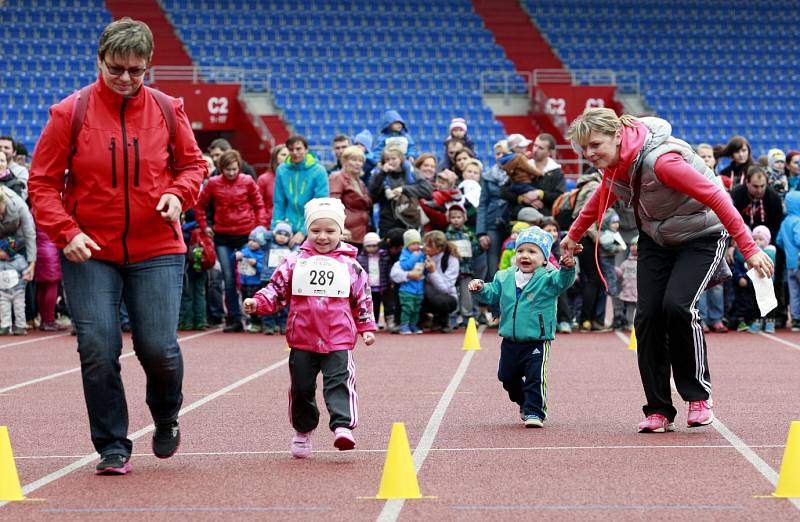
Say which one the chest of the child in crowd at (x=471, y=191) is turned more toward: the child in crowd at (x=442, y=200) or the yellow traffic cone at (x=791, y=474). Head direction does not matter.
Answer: the yellow traffic cone

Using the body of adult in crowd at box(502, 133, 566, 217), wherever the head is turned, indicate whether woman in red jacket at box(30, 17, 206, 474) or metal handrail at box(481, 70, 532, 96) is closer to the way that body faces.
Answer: the woman in red jacket

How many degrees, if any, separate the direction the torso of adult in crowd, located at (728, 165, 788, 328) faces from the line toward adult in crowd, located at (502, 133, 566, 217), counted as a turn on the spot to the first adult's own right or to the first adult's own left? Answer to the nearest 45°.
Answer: approximately 90° to the first adult's own right

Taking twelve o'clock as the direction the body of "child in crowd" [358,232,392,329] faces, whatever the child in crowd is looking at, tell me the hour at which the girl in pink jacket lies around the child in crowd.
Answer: The girl in pink jacket is roughly at 12 o'clock from the child in crowd.

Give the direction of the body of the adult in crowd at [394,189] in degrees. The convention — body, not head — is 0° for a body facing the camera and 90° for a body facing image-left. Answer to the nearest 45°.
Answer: approximately 0°

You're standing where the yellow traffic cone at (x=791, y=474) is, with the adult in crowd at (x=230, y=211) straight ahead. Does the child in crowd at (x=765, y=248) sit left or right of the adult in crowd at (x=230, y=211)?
right

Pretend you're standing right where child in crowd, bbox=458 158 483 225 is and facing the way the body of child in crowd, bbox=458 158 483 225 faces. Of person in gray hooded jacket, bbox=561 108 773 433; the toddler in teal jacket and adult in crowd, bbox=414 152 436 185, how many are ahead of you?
2

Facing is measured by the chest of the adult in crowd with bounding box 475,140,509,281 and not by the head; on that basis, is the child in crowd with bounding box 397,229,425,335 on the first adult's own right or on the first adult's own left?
on the first adult's own right

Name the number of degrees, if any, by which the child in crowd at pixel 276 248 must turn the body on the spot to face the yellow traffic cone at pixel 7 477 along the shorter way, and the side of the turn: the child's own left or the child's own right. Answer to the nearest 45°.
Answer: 0° — they already face it
